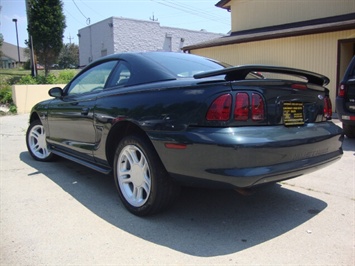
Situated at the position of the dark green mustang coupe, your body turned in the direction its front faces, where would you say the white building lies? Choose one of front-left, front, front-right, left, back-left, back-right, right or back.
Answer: front-right

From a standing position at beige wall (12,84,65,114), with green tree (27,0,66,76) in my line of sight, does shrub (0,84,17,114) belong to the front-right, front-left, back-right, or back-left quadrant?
front-left

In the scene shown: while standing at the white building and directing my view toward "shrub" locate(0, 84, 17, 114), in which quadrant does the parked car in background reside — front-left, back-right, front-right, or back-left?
front-left

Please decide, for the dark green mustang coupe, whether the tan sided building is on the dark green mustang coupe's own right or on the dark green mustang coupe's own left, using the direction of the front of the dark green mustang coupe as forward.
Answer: on the dark green mustang coupe's own right

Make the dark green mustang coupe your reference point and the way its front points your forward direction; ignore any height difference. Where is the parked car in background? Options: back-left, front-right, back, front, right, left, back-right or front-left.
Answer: right

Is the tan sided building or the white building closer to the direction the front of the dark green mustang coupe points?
the white building

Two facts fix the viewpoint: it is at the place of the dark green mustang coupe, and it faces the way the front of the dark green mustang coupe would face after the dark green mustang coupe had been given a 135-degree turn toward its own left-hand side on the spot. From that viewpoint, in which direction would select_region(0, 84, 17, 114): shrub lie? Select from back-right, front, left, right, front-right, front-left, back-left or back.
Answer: back-right

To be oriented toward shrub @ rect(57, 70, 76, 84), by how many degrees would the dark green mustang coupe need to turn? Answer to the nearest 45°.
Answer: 0° — it already faces it

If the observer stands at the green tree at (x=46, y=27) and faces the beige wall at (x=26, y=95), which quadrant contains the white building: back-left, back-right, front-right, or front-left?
back-left

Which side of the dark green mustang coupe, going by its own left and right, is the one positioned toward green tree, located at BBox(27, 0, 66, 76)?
front

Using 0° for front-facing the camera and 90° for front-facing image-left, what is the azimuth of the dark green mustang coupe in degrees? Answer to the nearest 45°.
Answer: approximately 135°
